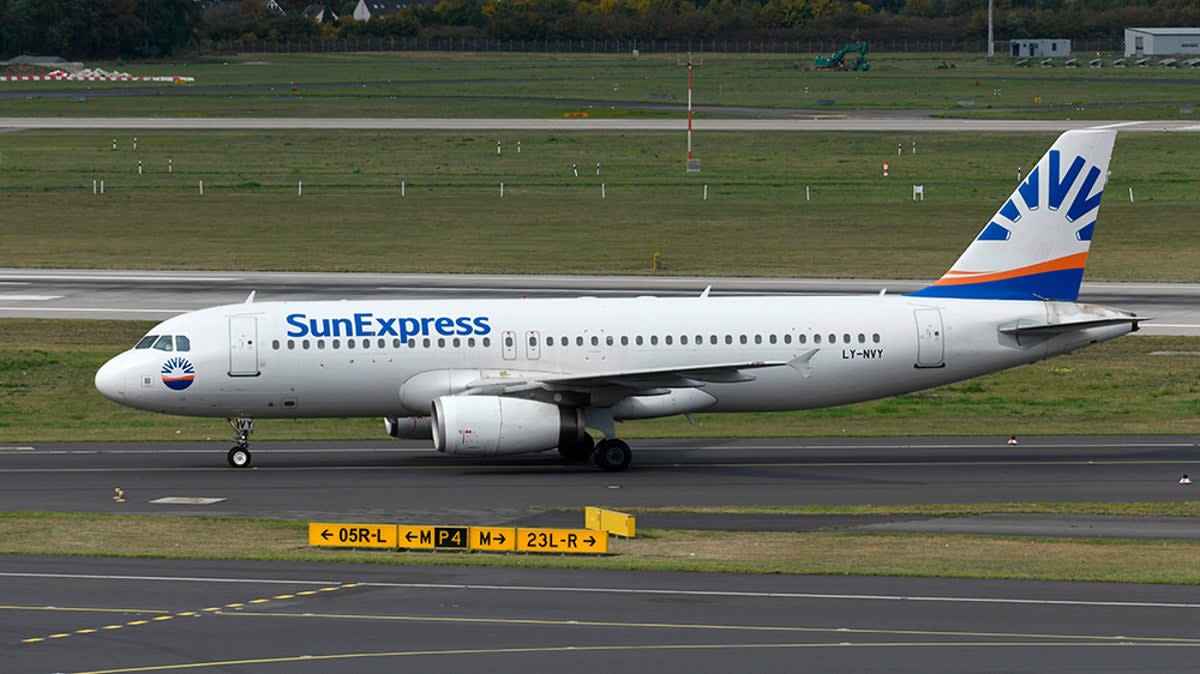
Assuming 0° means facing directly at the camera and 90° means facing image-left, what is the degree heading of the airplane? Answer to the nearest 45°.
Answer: approximately 90°
